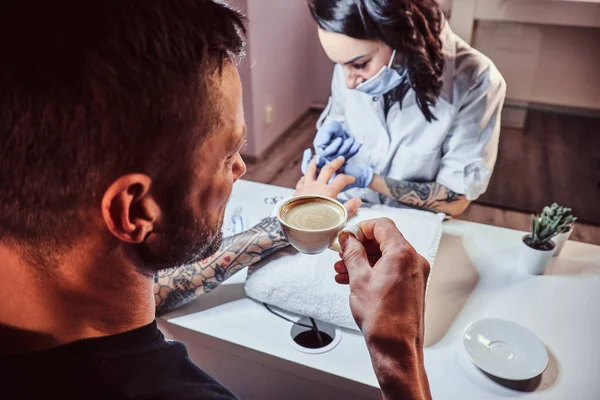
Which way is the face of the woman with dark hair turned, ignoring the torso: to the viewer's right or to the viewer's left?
to the viewer's left

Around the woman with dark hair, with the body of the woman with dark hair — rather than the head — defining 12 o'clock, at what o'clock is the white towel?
The white towel is roughly at 11 o'clock from the woman with dark hair.

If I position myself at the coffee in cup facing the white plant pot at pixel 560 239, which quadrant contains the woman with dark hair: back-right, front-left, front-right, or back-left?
front-left

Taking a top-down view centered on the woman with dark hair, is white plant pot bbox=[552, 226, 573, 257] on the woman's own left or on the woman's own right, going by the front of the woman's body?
on the woman's own left

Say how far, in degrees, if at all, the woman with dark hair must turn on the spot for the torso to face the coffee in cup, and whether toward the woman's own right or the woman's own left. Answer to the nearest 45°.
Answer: approximately 45° to the woman's own left

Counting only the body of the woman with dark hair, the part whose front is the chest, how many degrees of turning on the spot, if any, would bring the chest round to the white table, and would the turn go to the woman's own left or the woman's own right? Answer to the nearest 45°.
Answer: approximately 45° to the woman's own left

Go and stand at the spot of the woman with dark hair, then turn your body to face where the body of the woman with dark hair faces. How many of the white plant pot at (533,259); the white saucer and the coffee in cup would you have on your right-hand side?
0

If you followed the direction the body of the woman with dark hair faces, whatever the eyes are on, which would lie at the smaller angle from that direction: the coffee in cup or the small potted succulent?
the coffee in cup

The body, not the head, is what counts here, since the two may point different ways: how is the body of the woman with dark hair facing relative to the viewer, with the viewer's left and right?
facing the viewer and to the left of the viewer

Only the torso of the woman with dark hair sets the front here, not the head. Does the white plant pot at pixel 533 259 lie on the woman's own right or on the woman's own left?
on the woman's own left

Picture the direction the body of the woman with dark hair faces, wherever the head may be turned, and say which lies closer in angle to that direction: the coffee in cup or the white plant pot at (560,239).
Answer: the coffee in cup

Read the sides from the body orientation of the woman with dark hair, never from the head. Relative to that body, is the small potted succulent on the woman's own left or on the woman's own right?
on the woman's own left
